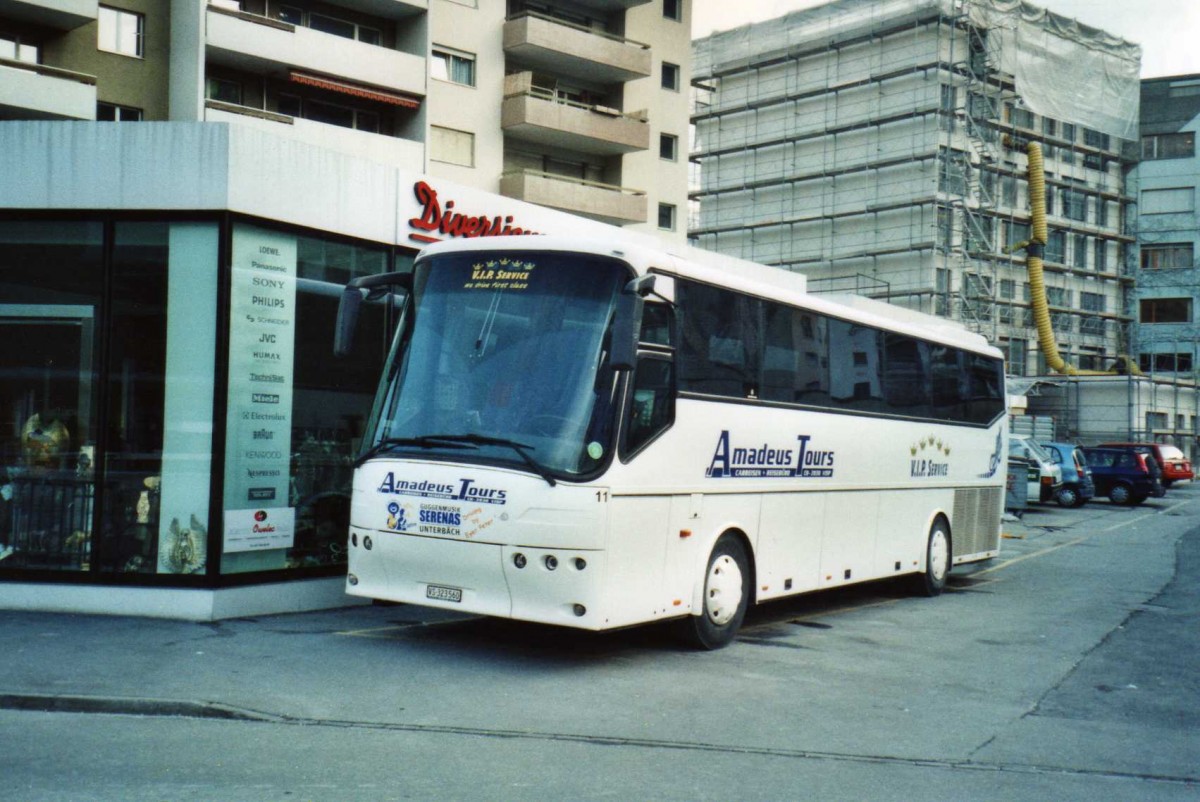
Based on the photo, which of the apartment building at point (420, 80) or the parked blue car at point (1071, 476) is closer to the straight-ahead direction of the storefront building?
the parked blue car

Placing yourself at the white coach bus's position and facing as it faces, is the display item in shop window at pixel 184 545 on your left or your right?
on your right

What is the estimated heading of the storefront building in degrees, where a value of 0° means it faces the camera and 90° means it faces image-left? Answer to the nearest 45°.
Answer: approximately 315°

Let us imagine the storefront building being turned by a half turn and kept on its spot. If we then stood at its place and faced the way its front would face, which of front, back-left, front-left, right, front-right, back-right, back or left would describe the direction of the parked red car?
right

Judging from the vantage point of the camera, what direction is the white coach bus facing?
facing the viewer and to the left of the viewer

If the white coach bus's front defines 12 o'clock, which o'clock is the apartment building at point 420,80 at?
The apartment building is roughly at 4 o'clock from the white coach bus.

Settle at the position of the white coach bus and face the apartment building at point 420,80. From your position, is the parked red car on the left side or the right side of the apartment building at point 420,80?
right

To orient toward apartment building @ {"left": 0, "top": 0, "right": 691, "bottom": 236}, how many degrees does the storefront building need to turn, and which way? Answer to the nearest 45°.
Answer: approximately 135° to its left

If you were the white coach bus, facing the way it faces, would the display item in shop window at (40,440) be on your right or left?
on your right

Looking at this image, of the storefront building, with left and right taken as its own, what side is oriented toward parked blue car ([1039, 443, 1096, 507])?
left
